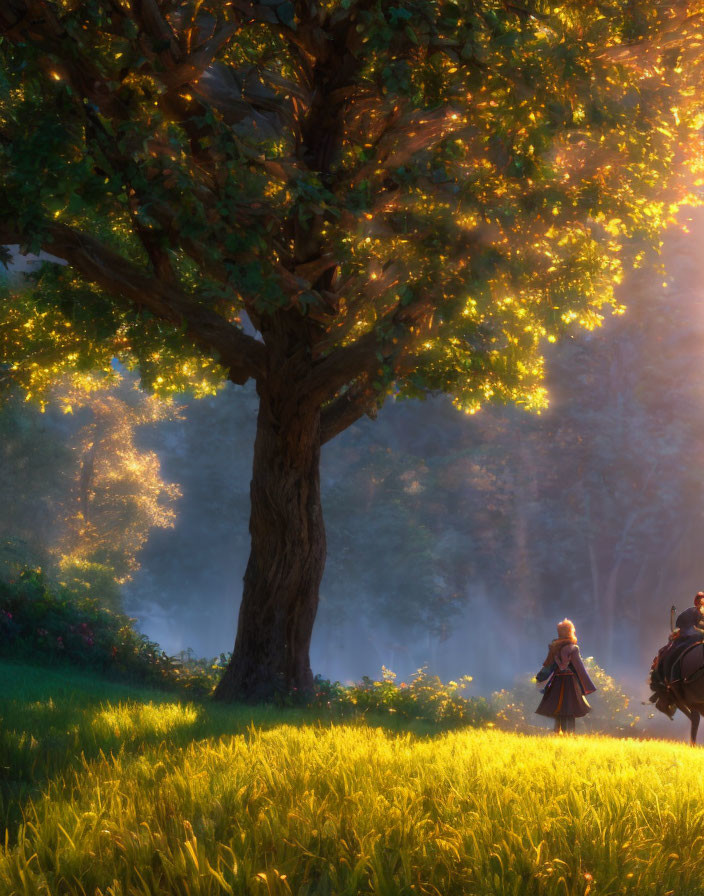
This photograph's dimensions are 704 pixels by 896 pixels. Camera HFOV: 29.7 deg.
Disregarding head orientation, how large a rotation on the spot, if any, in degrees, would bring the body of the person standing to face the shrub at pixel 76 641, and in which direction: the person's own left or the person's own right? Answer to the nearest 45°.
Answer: approximately 90° to the person's own left

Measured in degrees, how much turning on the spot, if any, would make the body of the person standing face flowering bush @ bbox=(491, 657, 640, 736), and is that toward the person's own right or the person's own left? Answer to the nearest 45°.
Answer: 0° — they already face it

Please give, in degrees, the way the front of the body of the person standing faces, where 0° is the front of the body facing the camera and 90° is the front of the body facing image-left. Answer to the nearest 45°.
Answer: approximately 180°

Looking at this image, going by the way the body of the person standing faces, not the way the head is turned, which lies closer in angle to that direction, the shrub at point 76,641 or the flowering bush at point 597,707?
the flowering bush
